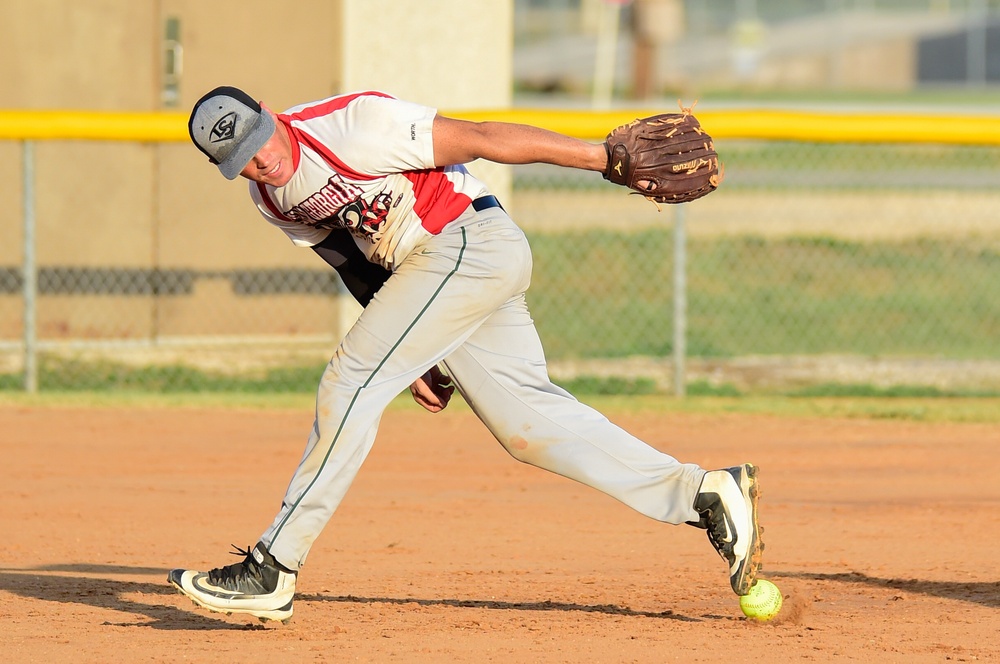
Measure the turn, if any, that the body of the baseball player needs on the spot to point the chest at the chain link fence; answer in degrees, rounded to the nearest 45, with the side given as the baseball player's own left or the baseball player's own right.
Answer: approximately 135° to the baseball player's own right

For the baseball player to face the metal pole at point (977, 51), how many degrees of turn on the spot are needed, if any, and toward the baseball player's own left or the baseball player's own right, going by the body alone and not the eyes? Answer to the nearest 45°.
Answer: approximately 135° to the baseball player's own right

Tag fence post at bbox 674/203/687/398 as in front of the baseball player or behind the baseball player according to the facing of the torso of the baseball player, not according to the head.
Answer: behind

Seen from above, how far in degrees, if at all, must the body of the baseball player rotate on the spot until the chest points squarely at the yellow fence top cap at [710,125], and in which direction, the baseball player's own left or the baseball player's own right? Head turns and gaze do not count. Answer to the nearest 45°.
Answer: approximately 135° to the baseball player's own right

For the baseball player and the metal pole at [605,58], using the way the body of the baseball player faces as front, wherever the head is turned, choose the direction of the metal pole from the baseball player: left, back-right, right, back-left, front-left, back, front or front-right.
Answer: back-right

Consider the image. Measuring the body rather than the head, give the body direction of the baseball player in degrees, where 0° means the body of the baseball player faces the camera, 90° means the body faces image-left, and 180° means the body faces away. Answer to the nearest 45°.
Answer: approximately 45°
